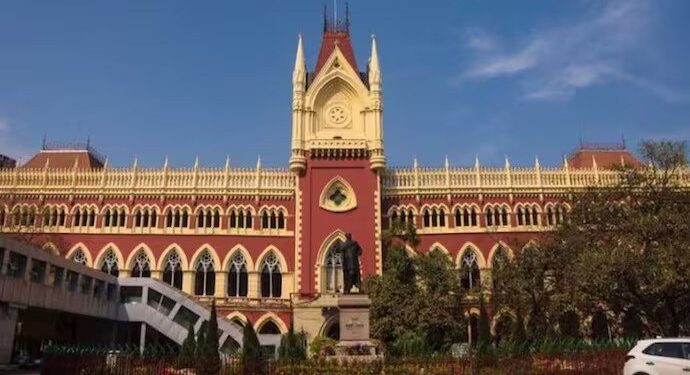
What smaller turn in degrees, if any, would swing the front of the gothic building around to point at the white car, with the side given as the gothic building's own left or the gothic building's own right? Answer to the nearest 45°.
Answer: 0° — it already faces it

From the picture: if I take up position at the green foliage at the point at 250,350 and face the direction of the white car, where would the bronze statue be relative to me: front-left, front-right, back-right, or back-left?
front-left

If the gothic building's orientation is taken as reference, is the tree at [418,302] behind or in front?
in front

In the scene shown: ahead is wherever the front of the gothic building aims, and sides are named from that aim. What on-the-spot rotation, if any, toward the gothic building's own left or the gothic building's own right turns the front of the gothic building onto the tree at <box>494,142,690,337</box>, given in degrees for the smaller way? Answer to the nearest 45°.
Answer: approximately 45° to the gothic building's own left

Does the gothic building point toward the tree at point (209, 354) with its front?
yes

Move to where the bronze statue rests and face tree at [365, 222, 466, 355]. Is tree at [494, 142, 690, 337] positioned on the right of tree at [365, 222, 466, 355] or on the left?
right

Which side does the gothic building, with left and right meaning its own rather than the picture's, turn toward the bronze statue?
front

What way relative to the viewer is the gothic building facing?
toward the camera

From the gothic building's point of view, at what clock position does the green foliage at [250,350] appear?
The green foliage is roughly at 12 o'clock from the gothic building.

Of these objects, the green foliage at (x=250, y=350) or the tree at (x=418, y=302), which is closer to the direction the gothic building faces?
the green foliage
